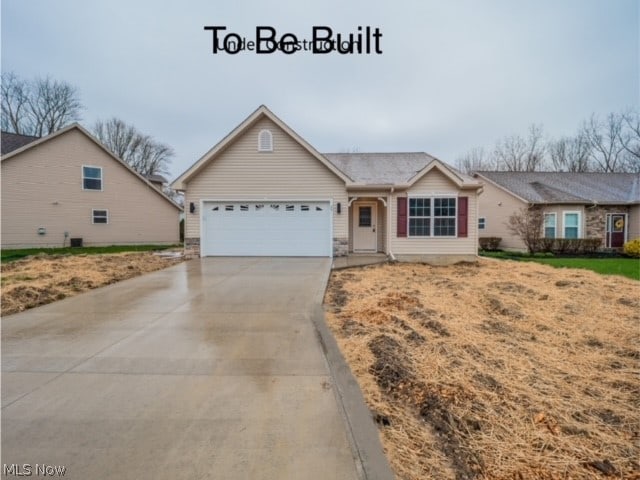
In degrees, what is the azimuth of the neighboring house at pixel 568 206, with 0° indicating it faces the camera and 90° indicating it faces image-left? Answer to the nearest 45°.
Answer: approximately 315°

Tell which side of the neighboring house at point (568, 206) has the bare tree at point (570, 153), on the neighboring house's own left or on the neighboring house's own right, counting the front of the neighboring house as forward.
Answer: on the neighboring house's own left

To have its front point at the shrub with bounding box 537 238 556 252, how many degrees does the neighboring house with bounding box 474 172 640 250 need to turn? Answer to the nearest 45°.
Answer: approximately 45° to its right

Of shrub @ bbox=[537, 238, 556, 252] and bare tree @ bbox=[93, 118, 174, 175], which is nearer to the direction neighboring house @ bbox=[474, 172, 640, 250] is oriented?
the shrub

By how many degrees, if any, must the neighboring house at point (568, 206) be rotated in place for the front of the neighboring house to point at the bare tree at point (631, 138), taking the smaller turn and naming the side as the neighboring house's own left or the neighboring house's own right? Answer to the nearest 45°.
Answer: approximately 135° to the neighboring house's own left

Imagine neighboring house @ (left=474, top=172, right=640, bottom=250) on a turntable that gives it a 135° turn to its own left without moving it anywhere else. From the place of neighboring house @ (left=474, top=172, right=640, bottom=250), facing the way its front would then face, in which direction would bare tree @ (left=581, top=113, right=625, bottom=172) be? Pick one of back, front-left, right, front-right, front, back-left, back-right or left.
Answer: front

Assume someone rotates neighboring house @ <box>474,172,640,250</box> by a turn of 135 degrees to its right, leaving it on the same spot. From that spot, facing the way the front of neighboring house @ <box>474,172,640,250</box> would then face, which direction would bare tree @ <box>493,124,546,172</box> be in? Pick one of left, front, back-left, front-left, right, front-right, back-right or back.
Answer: right
